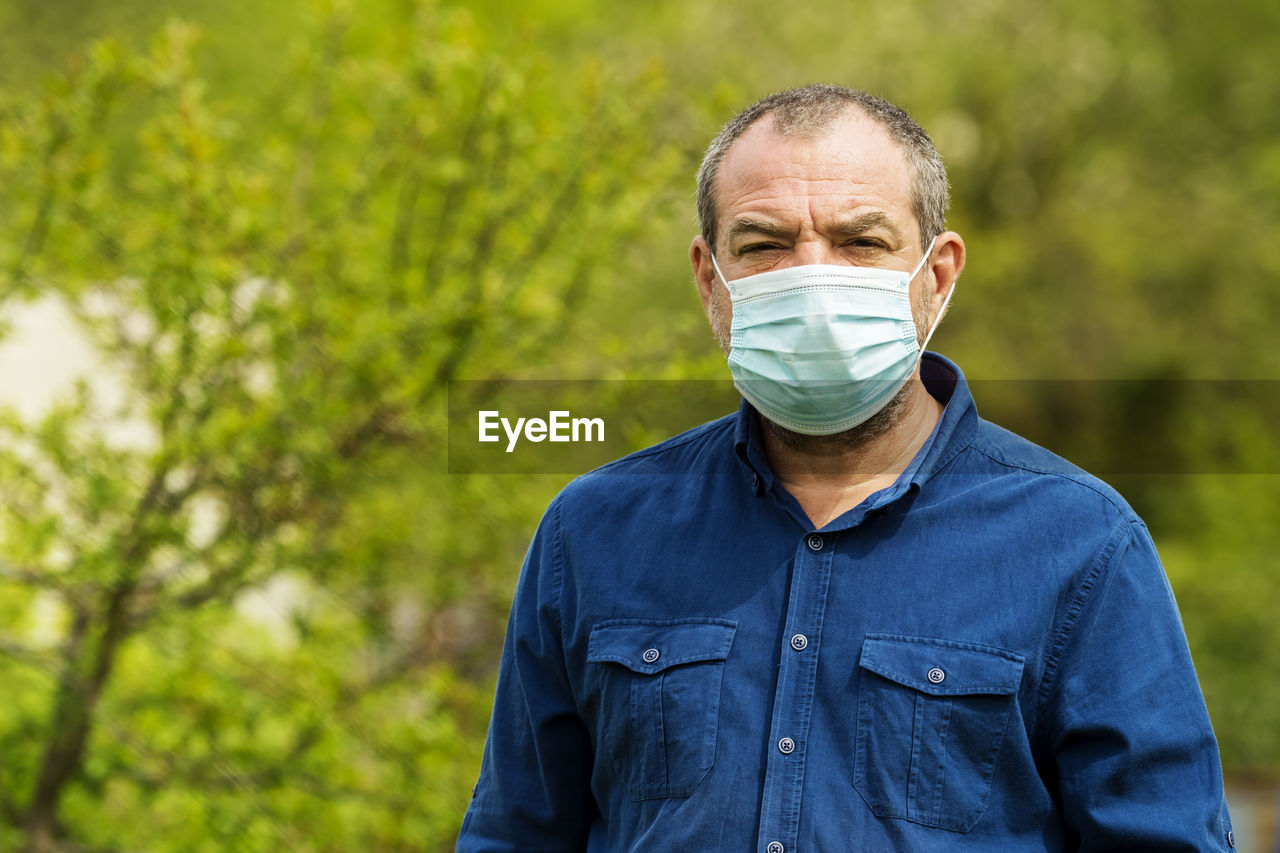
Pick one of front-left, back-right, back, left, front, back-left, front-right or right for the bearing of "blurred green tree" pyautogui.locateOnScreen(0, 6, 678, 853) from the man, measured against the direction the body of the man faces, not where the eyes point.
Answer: back-right

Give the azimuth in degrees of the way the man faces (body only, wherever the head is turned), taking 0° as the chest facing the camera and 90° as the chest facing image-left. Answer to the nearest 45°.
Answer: approximately 0°
